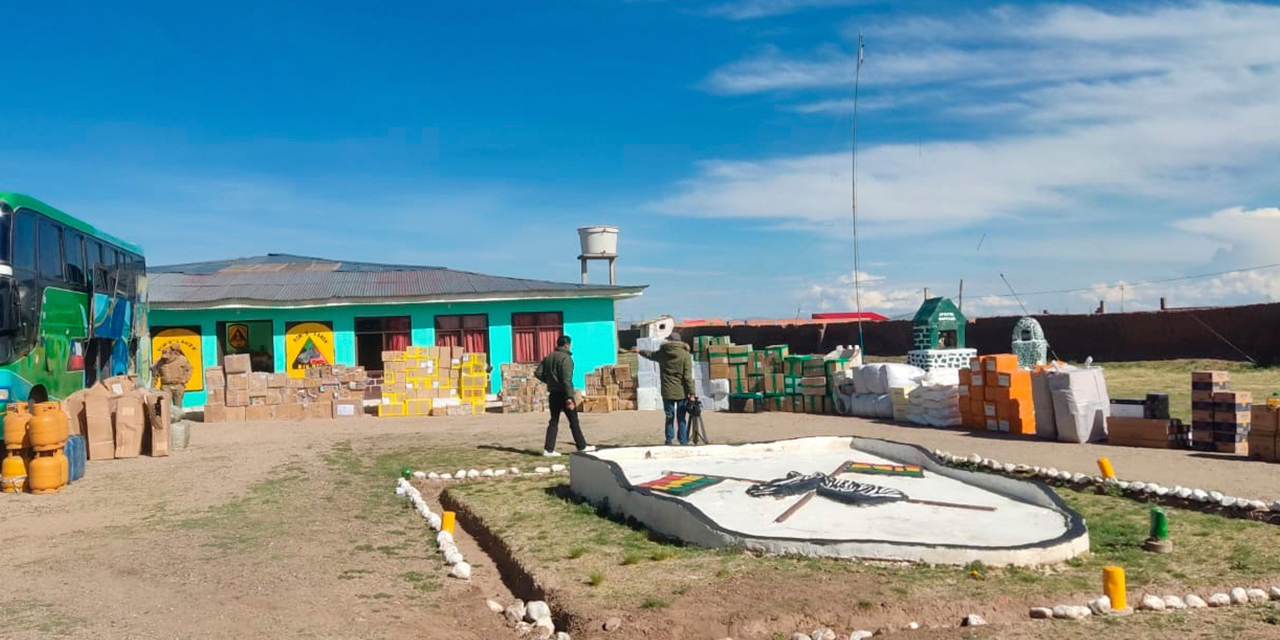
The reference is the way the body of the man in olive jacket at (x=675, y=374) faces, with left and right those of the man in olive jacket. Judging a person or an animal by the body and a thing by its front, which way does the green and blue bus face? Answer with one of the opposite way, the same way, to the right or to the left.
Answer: the opposite way

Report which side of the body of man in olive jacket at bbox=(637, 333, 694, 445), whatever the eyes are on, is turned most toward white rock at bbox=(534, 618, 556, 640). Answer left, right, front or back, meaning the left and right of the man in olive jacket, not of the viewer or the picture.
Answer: back

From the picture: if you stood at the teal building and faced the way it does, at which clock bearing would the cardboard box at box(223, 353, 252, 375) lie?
The cardboard box is roughly at 1 o'clock from the teal building.

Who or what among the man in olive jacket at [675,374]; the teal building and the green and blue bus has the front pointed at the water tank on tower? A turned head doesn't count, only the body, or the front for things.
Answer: the man in olive jacket

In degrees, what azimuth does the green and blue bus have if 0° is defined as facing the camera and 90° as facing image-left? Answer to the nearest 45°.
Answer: approximately 45°

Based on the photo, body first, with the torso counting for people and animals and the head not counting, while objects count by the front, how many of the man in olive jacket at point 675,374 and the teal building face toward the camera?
1

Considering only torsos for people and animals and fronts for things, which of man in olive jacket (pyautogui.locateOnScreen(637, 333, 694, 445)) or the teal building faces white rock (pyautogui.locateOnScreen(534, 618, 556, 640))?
the teal building

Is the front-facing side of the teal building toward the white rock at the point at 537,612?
yes

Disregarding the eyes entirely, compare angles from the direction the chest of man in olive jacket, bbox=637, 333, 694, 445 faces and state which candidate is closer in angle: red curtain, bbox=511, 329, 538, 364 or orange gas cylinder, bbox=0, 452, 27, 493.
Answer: the red curtain

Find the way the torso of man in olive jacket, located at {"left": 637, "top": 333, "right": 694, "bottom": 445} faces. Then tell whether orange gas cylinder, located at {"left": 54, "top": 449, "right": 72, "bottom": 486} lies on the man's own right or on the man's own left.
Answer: on the man's own left

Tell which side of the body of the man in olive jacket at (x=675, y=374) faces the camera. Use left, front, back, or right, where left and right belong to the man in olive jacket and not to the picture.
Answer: back

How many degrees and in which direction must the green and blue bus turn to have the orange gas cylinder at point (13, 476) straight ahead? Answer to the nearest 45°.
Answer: approximately 45° to its left
